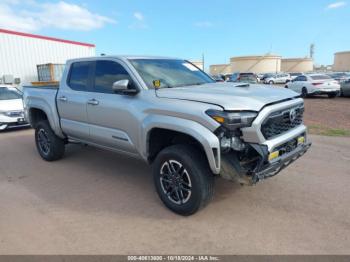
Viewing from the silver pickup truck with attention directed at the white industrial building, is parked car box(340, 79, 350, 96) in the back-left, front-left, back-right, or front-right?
front-right

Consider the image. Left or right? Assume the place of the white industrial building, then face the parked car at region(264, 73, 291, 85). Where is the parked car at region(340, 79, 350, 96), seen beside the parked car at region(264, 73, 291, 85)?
right

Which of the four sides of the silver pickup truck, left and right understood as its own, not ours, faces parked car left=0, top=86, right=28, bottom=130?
back

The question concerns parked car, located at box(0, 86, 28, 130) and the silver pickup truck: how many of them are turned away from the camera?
0

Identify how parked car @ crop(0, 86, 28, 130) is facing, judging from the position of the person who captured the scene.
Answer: facing the viewer and to the right of the viewer

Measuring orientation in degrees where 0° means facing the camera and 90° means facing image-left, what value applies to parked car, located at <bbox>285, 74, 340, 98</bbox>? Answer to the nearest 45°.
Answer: approximately 135°

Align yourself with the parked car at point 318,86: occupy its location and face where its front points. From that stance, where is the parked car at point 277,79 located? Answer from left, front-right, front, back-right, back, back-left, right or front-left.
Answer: front-right

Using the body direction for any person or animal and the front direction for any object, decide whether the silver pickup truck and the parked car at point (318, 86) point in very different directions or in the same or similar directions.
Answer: very different directions

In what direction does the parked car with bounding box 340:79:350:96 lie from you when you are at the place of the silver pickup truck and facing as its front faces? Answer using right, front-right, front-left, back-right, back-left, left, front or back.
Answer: left

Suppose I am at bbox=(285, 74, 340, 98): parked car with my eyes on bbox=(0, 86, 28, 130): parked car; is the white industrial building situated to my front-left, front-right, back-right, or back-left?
front-right

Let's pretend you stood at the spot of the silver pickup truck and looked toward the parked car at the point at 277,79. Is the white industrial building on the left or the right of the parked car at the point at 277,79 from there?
left

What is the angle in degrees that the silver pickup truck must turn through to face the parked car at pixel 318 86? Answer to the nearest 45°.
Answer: approximately 90° to its left

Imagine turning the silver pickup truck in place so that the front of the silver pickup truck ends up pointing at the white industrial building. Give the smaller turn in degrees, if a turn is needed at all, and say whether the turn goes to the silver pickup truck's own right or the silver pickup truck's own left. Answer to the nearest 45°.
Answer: approximately 180°
